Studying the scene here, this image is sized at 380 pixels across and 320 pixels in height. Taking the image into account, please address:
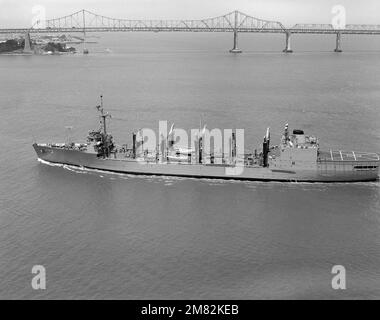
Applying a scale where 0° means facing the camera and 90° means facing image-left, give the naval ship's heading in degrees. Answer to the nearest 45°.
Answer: approximately 90°
